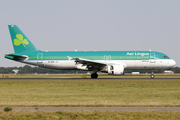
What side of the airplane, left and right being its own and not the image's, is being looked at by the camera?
right
